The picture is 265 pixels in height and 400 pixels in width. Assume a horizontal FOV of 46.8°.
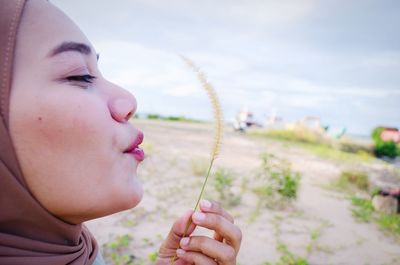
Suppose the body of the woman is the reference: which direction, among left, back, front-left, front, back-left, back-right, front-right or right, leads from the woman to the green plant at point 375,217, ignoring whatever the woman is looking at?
front-left

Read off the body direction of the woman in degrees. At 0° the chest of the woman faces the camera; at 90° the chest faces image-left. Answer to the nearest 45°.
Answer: approximately 270°

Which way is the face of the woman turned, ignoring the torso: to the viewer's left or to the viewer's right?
to the viewer's right

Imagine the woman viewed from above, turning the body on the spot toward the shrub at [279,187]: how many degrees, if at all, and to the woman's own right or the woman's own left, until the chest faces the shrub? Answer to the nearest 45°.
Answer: approximately 45° to the woman's own left
